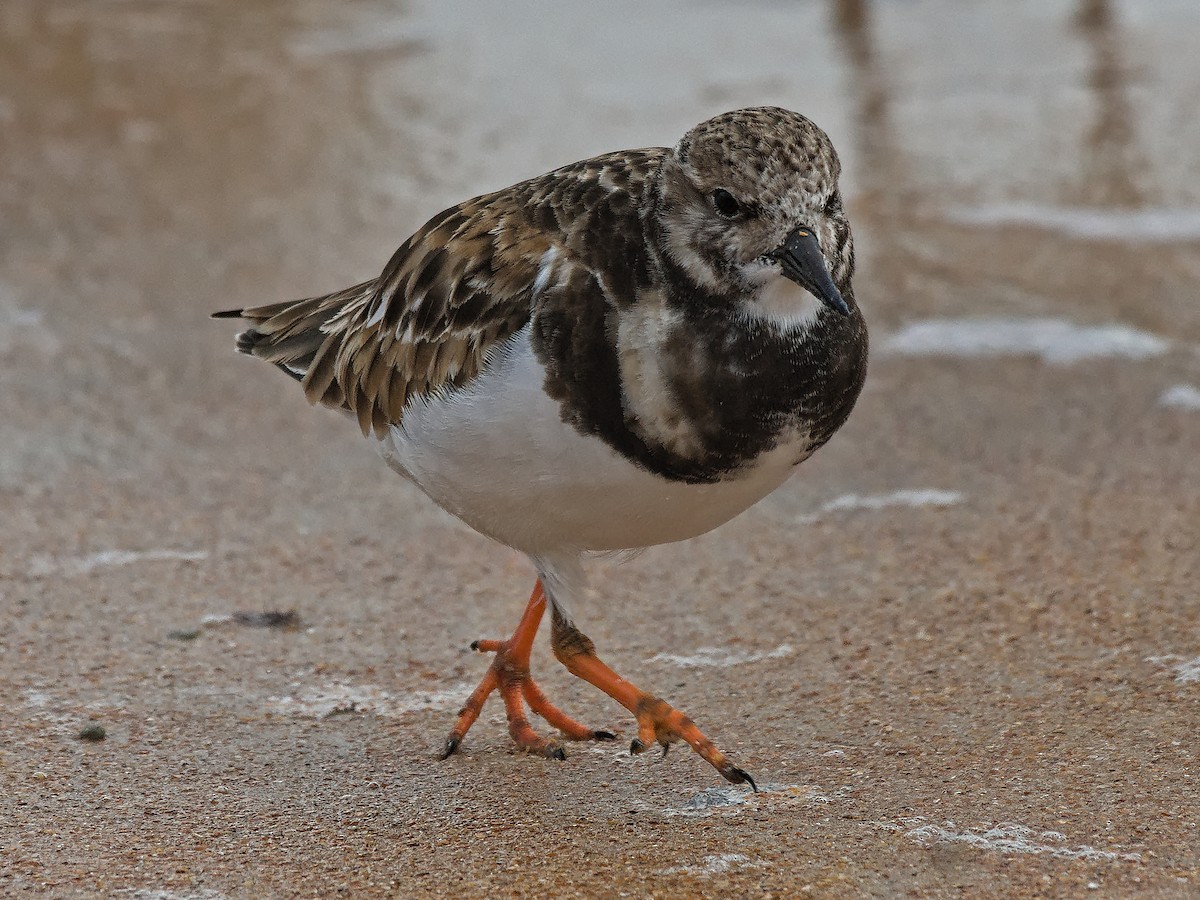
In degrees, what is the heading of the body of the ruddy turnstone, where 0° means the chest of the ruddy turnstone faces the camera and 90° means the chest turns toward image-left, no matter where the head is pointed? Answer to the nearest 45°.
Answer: approximately 315°
